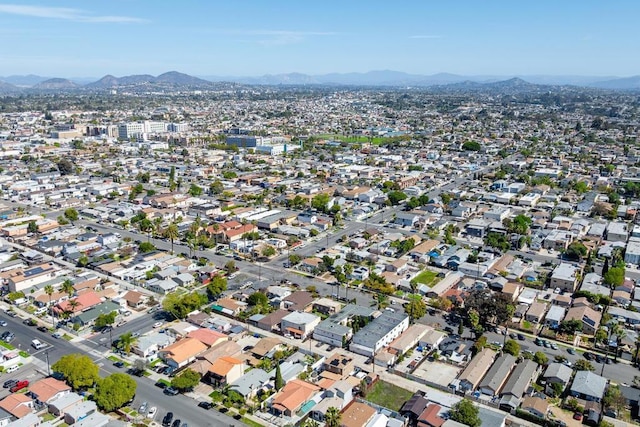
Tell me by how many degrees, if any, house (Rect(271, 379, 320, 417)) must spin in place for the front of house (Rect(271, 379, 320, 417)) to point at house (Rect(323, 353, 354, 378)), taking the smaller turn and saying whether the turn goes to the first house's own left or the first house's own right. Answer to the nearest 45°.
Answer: approximately 180°

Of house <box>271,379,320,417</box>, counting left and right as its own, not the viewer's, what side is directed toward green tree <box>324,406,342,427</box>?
left

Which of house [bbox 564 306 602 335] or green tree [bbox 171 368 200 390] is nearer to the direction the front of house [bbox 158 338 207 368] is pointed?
the green tree

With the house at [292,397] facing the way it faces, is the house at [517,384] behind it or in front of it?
behind

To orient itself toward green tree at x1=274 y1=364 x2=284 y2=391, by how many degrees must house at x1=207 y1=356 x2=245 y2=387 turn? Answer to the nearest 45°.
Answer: approximately 90° to its left

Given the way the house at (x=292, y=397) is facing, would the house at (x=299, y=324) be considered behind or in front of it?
behind

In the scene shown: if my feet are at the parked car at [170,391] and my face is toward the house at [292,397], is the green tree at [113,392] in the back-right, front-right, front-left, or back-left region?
back-right

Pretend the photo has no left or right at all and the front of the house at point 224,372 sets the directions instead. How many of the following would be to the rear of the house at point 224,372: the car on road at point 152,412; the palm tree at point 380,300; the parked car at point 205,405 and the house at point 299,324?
2

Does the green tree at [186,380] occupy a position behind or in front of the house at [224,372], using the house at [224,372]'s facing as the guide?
in front

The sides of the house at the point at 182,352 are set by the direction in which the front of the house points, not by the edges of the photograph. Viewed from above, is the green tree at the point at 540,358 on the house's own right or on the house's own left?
on the house's own left

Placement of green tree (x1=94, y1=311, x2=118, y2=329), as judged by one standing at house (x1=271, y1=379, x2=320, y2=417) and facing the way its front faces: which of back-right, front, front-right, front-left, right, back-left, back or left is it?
right

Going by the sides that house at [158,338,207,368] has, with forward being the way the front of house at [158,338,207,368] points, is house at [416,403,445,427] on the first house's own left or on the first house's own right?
on the first house's own left

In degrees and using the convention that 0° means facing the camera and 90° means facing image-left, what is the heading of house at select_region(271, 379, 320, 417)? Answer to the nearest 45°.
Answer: approximately 45°
